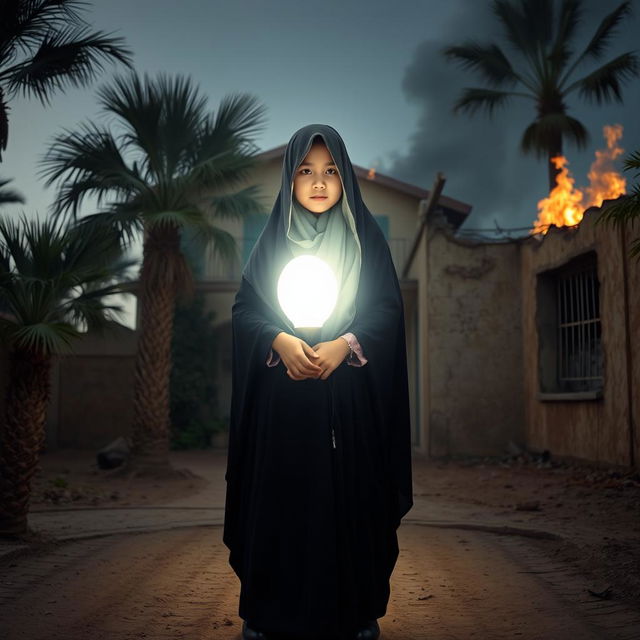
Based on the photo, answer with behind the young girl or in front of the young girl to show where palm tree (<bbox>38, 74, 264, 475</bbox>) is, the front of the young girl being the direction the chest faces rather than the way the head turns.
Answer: behind

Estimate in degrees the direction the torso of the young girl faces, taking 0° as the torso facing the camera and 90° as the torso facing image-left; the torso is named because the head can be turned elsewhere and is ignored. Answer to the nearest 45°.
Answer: approximately 0°

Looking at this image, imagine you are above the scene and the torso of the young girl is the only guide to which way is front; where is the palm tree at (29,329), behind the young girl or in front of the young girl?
behind

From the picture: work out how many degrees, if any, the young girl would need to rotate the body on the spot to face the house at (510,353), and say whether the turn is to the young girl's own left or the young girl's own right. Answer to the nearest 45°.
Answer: approximately 180°

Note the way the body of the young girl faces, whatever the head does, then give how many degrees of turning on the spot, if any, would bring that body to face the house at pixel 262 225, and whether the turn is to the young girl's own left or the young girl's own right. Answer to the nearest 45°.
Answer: approximately 180°
